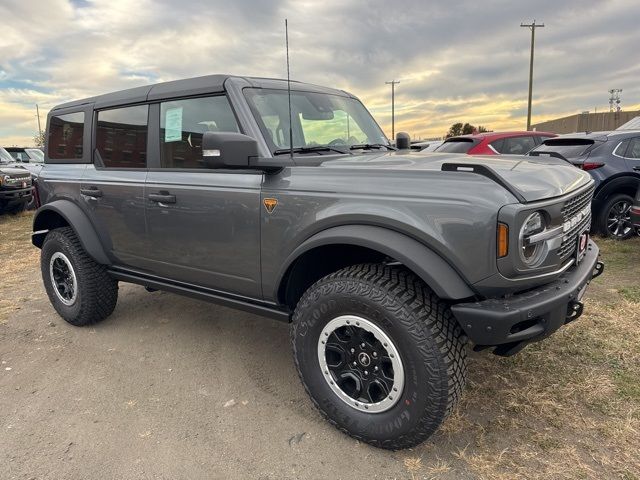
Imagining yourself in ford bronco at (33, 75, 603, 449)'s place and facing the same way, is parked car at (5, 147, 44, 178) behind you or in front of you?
behind

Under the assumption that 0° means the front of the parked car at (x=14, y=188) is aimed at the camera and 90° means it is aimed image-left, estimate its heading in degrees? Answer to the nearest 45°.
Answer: approximately 315°

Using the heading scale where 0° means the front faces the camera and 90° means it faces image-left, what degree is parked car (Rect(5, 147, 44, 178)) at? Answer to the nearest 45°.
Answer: approximately 315°

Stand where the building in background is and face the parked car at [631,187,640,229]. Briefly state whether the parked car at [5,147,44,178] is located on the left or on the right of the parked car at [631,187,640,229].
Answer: right

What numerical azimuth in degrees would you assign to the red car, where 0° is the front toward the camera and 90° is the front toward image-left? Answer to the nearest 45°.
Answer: approximately 225°

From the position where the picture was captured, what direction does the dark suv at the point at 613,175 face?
facing away from the viewer and to the right of the viewer

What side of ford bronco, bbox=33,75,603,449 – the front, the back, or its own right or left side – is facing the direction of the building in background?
left

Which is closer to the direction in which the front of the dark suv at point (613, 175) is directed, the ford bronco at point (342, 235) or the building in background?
the building in background

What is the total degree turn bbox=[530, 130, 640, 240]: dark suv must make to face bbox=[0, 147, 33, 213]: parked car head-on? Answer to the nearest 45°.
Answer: approximately 135° to its left
